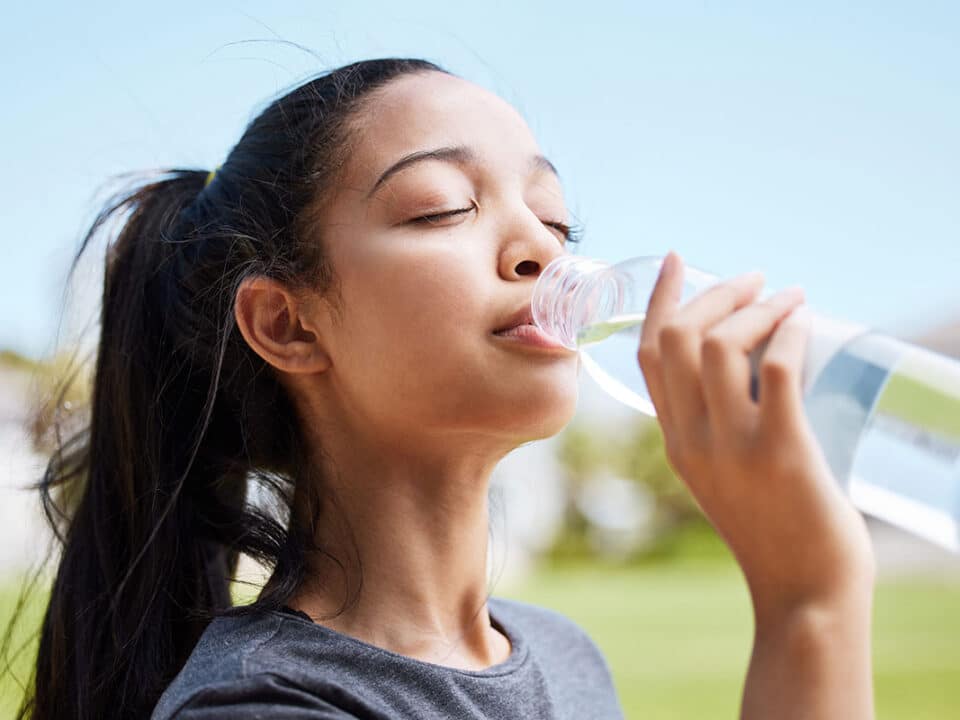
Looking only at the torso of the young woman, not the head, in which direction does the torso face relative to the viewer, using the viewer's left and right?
facing the viewer and to the right of the viewer

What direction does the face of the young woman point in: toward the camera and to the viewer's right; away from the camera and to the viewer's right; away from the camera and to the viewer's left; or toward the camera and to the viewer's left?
toward the camera and to the viewer's right
